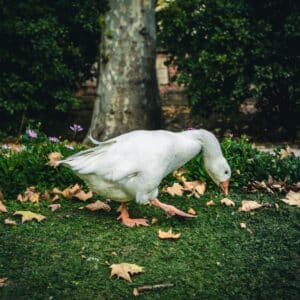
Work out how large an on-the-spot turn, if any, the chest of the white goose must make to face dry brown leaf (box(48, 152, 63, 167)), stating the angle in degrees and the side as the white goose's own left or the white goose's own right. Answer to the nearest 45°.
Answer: approximately 135° to the white goose's own left

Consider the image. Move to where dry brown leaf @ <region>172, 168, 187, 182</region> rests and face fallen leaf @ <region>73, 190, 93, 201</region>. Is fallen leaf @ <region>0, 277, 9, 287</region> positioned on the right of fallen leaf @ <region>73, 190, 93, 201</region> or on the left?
left

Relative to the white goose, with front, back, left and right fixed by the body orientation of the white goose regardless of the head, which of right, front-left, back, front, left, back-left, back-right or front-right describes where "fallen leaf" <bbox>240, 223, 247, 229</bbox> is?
front

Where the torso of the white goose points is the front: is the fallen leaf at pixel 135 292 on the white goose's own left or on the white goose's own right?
on the white goose's own right

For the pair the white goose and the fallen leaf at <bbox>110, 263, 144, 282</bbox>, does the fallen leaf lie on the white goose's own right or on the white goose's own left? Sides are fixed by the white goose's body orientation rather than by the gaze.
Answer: on the white goose's own right

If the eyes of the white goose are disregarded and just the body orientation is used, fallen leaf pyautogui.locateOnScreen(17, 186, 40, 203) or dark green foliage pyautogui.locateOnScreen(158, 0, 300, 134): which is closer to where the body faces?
the dark green foliage

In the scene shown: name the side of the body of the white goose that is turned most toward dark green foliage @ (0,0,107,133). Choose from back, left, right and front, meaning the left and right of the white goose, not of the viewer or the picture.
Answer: left

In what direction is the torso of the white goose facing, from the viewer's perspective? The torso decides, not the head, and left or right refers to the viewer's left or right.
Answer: facing to the right of the viewer

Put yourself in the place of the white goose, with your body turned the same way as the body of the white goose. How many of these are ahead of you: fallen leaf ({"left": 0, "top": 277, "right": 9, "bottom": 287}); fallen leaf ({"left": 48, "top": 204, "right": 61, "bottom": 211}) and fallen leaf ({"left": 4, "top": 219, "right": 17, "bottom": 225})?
0

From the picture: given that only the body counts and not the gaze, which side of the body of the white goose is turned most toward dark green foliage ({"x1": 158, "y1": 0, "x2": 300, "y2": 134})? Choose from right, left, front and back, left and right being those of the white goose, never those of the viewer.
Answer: left

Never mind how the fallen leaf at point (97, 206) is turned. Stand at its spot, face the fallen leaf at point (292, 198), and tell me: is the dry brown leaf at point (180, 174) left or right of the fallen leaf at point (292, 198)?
left

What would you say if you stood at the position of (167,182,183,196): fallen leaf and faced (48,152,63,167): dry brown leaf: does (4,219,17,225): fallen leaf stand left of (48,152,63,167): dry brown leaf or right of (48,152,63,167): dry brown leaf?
left

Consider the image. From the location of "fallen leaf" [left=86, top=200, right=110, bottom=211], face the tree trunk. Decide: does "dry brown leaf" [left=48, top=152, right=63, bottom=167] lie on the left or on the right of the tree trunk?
left

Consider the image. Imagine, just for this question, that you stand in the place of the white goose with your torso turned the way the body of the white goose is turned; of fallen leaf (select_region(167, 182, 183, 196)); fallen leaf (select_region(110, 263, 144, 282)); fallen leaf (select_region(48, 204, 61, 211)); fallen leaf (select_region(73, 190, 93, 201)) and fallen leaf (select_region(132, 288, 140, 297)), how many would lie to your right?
2

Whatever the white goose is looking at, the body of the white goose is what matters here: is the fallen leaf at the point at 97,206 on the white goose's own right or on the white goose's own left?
on the white goose's own left

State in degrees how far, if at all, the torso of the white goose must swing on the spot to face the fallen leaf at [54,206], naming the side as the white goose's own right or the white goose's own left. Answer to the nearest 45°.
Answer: approximately 135° to the white goose's own left
